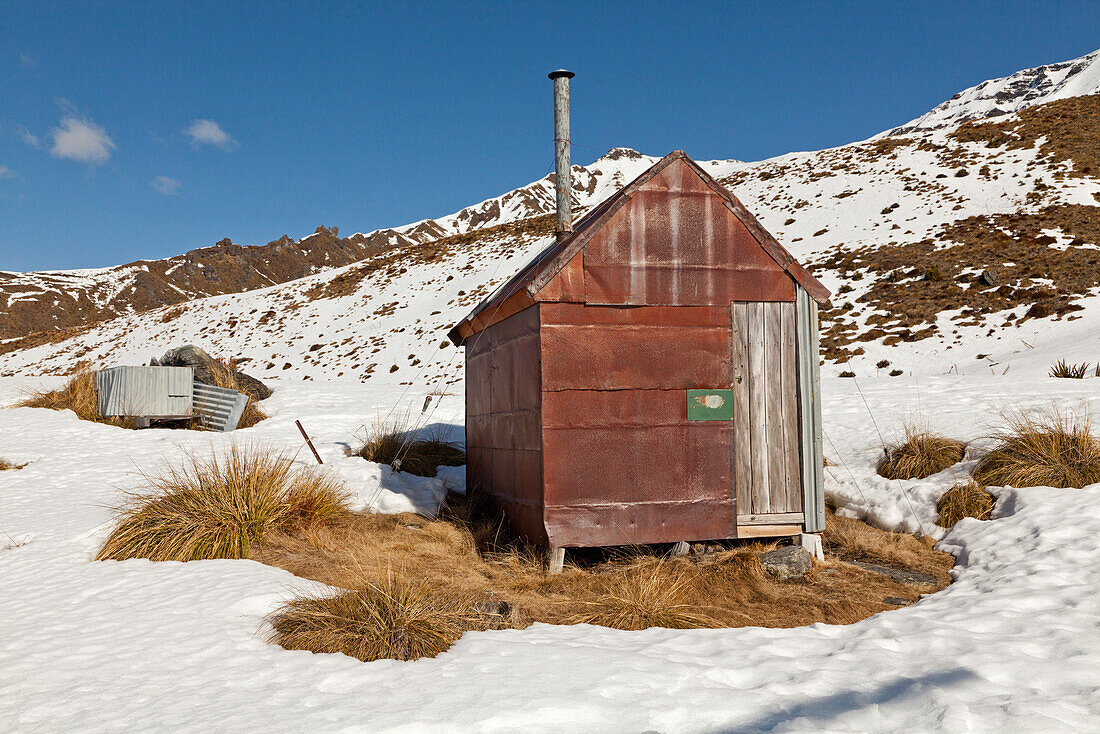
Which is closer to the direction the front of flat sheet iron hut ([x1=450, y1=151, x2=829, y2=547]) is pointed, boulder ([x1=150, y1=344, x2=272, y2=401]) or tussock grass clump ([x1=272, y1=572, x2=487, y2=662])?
the tussock grass clump

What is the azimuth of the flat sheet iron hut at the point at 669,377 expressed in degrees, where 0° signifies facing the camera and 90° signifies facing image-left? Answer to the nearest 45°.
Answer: approximately 0°

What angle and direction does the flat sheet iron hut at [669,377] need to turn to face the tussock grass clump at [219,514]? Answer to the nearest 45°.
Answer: approximately 90° to its right

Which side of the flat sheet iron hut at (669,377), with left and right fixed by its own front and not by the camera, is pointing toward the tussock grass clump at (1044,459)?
left

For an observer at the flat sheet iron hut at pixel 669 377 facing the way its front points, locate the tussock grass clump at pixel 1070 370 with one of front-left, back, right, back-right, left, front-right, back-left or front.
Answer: back-left

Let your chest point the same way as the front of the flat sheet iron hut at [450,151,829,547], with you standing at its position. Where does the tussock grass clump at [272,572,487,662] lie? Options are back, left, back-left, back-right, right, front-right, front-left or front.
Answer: front-right

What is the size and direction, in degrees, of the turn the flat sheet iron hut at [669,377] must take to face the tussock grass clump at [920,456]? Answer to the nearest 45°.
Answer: approximately 135° to its left

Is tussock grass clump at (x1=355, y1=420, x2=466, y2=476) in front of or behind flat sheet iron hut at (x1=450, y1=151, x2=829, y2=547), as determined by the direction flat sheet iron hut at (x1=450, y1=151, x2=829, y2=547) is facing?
behind

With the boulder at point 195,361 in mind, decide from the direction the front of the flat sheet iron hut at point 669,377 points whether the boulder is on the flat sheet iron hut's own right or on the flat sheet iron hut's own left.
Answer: on the flat sheet iron hut's own right
